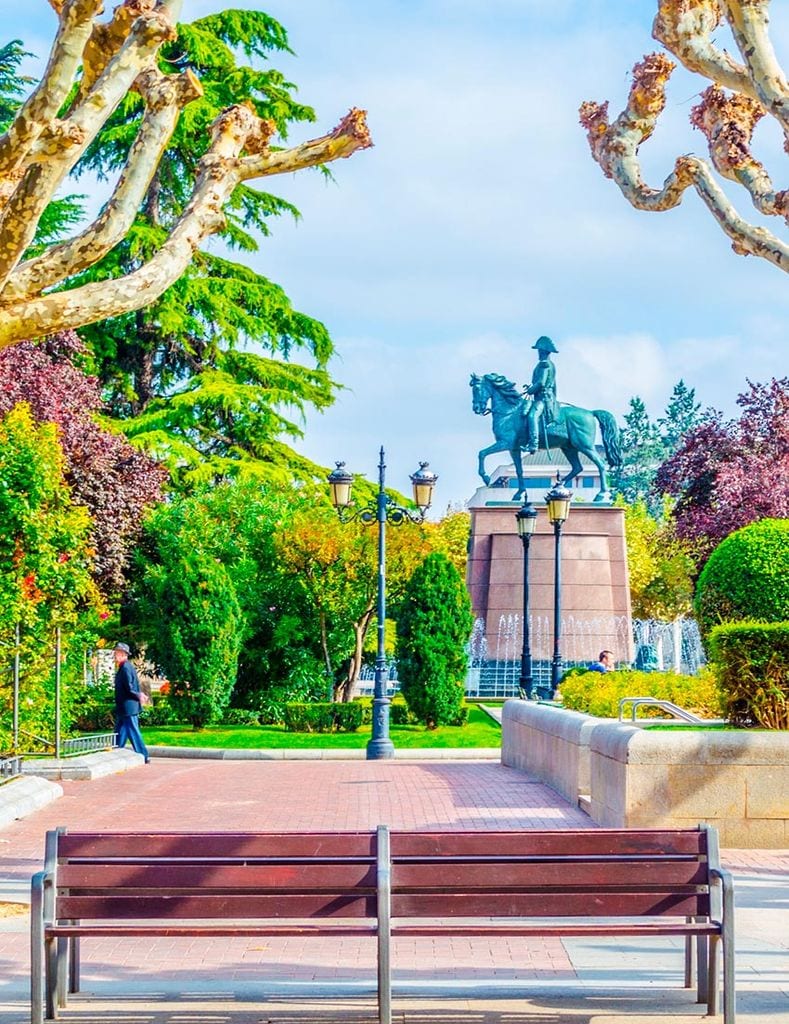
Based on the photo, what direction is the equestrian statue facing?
to the viewer's left

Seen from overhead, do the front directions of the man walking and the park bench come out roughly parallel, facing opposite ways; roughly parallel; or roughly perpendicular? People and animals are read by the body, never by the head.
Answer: roughly perpendicular
